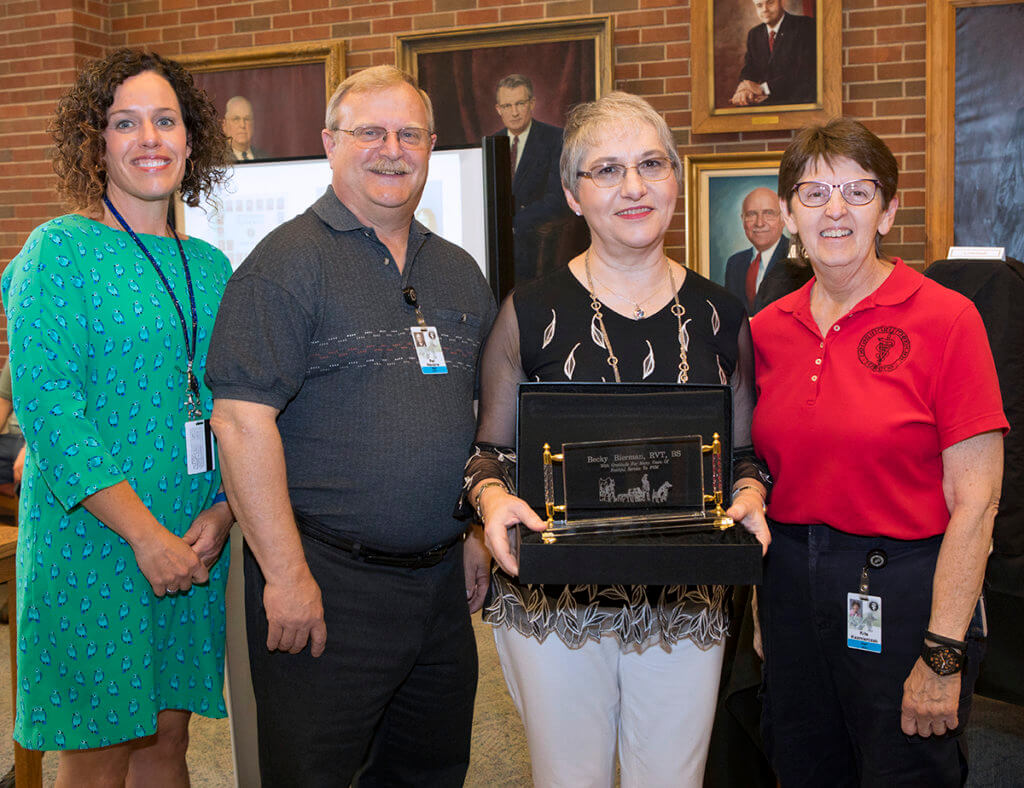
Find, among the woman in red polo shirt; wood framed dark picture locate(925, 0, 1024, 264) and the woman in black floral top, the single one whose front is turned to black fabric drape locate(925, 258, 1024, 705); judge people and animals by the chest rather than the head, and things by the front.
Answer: the wood framed dark picture

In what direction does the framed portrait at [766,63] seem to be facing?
toward the camera

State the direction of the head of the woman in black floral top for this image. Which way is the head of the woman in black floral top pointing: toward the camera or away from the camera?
toward the camera

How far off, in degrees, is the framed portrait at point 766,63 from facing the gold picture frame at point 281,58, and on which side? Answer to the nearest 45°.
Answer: approximately 90° to its right

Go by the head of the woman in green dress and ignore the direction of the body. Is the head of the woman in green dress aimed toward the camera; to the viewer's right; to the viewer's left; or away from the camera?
toward the camera

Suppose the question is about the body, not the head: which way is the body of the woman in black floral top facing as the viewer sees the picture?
toward the camera

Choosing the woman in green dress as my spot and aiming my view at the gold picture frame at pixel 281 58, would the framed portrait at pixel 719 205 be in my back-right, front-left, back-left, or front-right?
front-right

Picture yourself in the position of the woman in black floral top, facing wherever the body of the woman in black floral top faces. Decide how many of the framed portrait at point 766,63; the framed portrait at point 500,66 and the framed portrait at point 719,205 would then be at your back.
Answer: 3

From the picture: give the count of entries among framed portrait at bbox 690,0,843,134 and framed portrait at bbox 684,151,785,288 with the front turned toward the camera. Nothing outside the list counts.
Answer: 2

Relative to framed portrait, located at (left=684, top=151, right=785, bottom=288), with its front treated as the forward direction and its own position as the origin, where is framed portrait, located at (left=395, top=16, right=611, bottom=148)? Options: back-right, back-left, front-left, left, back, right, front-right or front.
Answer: right

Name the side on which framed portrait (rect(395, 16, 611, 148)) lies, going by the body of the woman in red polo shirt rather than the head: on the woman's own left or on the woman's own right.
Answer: on the woman's own right

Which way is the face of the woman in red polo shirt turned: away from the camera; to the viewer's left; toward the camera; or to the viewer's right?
toward the camera

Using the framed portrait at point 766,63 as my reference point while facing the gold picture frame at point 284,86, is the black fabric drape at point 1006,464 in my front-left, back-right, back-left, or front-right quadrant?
back-left
